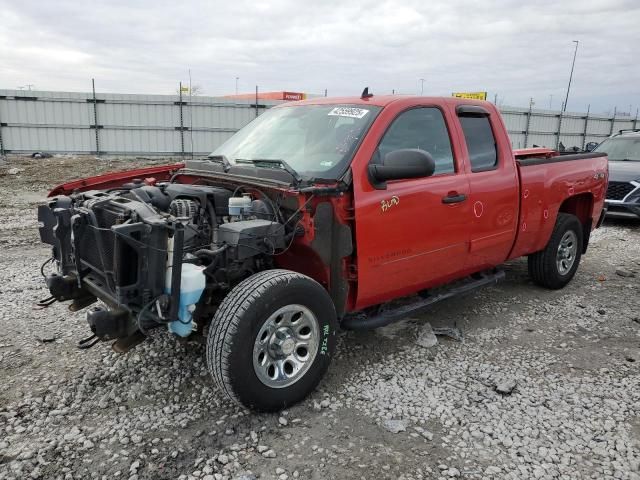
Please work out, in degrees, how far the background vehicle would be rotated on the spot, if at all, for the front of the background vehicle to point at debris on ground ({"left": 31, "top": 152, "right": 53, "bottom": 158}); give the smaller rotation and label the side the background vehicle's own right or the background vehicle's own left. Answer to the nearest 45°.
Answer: approximately 45° to the background vehicle's own right

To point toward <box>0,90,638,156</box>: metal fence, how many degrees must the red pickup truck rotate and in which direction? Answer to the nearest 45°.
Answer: approximately 90° to its right

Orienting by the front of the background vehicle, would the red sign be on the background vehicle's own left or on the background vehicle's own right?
on the background vehicle's own right

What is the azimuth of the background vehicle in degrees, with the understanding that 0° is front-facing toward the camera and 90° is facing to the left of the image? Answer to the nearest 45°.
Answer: approximately 45°

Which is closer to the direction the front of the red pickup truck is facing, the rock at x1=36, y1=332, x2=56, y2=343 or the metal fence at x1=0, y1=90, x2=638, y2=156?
the rock

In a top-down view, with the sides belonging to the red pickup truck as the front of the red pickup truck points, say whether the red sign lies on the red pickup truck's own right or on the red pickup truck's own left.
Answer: on the red pickup truck's own right

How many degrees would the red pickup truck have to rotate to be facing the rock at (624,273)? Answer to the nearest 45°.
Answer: approximately 180°

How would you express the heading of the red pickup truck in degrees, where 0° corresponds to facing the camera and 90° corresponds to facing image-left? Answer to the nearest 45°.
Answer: approximately 45°
